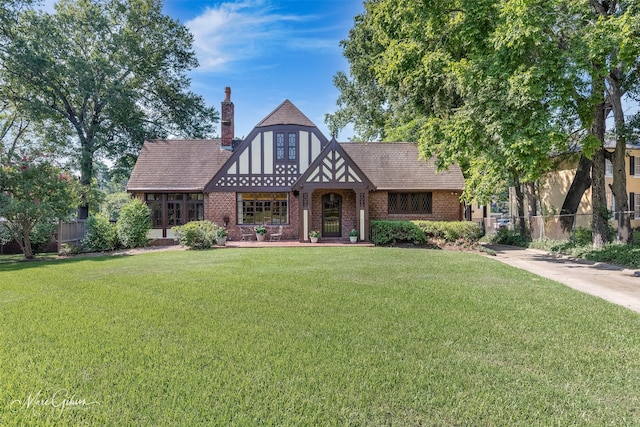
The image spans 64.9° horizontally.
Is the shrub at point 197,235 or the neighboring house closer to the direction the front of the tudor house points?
the shrub

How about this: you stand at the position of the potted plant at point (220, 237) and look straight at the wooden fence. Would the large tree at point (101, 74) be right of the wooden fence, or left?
right

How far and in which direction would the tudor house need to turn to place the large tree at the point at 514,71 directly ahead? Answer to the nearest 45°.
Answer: approximately 45° to its left

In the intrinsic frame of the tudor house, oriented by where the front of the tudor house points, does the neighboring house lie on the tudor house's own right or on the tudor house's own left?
on the tudor house's own left

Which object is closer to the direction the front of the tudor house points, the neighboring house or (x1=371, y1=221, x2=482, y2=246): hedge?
the hedge

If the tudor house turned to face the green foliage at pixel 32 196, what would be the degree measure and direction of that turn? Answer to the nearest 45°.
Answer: approximately 45° to its right

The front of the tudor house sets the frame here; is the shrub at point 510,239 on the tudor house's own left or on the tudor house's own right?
on the tudor house's own left

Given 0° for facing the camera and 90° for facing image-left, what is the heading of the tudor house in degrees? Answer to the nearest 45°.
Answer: approximately 0°

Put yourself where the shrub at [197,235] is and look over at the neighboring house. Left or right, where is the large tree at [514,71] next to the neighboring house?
right

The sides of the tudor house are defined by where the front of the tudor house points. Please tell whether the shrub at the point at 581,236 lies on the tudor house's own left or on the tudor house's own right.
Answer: on the tudor house's own left
